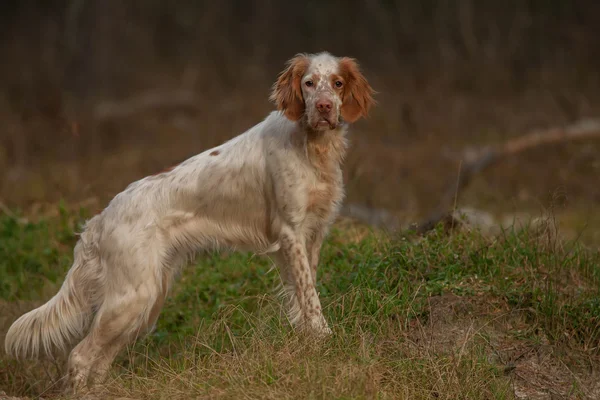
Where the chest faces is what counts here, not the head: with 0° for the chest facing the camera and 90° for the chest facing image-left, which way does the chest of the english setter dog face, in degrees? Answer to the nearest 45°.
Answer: approximately 270°

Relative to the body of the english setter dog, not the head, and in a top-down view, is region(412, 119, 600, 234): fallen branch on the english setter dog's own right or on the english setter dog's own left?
on the english setter dog's own left

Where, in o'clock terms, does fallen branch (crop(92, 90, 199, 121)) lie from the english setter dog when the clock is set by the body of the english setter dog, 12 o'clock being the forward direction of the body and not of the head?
The fallen branch is roughly at 9 o'clock from the english setter dog.
